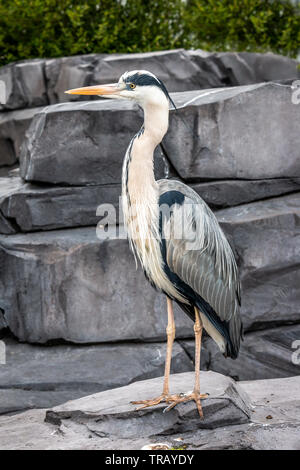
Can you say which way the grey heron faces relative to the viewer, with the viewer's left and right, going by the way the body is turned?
facing to the left of the viewer

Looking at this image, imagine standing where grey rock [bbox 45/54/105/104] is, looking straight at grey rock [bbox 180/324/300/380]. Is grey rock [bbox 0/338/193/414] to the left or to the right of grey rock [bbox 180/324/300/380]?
right

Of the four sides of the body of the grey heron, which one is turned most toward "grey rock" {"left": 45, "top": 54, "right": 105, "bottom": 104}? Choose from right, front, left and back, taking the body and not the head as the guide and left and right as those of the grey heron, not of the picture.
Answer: right

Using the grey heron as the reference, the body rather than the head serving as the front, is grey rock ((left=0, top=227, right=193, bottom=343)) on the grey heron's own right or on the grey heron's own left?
on the grey heron's own right

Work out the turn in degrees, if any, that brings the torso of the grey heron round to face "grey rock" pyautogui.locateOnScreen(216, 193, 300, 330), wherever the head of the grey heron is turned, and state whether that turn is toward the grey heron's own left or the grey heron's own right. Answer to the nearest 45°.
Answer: approximately 135° to the grey heron's own right

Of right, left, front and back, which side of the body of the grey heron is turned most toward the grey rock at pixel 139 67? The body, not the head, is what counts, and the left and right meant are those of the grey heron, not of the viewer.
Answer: right

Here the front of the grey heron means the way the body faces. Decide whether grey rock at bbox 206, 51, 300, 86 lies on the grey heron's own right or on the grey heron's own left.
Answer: on the grey heron's own right

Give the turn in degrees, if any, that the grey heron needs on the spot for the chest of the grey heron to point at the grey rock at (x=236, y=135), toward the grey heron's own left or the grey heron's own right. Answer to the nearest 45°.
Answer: approximately 90° to the grey heron's own right
